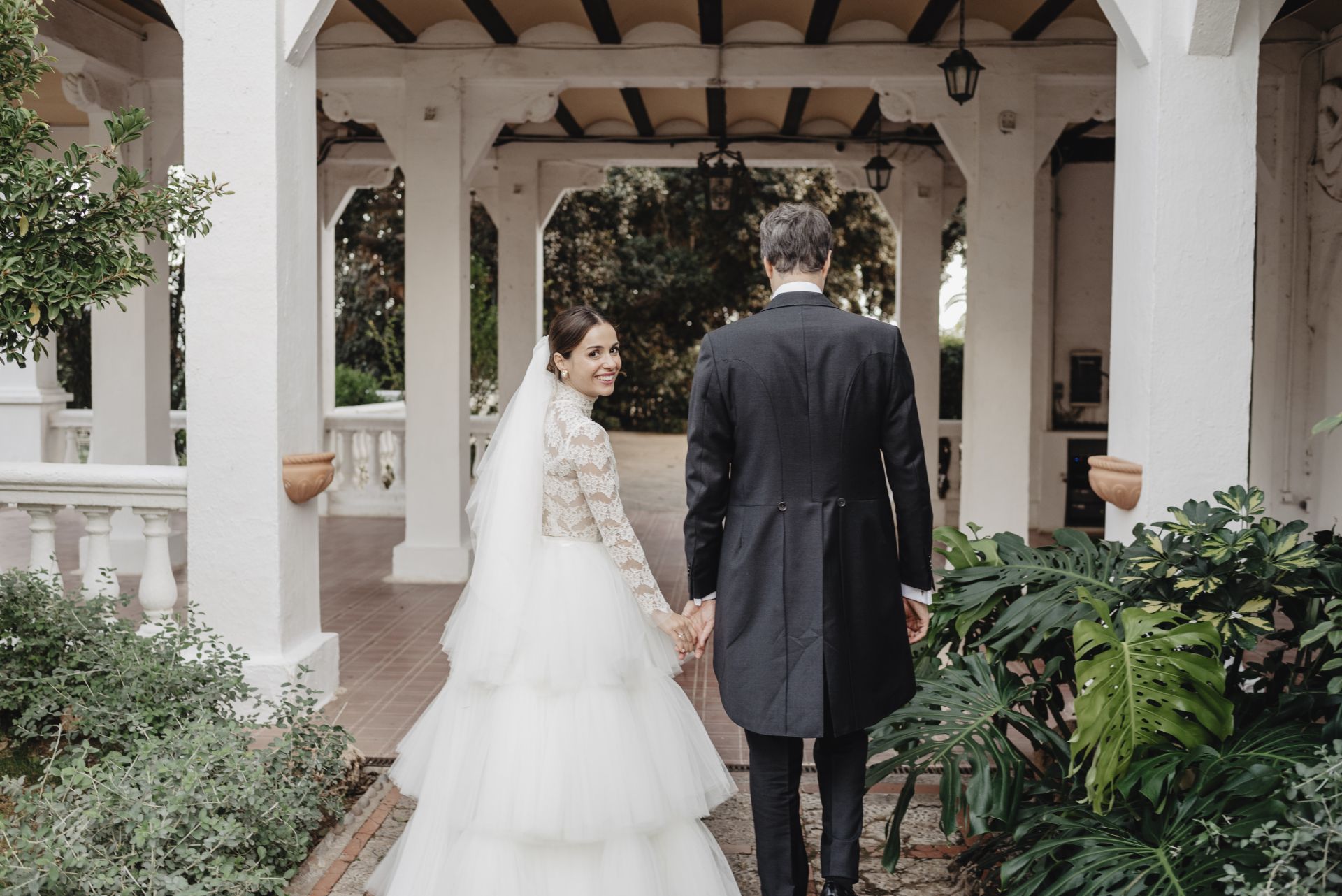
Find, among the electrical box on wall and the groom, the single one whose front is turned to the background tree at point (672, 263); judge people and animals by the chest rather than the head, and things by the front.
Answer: the groom

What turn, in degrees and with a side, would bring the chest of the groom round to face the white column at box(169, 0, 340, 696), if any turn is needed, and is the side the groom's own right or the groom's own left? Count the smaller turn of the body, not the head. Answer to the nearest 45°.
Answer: approximately 45° to the groom's own left

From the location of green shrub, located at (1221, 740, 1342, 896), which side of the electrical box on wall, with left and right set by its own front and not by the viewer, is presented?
front

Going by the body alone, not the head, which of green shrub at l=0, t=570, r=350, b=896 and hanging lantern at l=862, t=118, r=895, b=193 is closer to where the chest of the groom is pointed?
the hanging lantern

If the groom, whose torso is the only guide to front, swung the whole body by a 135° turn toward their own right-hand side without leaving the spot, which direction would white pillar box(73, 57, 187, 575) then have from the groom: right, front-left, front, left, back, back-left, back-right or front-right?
back

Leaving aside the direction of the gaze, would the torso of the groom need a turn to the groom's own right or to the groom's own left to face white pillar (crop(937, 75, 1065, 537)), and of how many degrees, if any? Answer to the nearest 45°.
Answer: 0° — they already face it

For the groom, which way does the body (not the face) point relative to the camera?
away from the camera

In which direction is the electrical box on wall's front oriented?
toward the camera

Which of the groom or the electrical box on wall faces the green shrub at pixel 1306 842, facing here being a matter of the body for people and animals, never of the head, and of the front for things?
the electrical box on wall

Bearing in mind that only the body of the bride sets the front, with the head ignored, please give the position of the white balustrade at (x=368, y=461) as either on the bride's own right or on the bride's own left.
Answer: on the bride's own left

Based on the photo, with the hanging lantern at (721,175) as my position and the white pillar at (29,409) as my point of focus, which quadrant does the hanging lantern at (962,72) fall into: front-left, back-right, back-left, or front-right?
back-left

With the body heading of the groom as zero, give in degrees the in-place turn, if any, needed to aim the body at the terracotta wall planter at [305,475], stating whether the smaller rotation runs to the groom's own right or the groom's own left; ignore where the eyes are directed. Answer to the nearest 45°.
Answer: approximately 45° to the groom's own left

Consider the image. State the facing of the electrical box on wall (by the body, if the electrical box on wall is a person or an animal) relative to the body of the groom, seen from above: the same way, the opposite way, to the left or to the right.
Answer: the opposite way

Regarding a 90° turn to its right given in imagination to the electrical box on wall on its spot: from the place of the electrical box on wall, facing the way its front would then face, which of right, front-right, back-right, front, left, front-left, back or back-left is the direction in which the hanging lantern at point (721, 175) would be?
front-left
